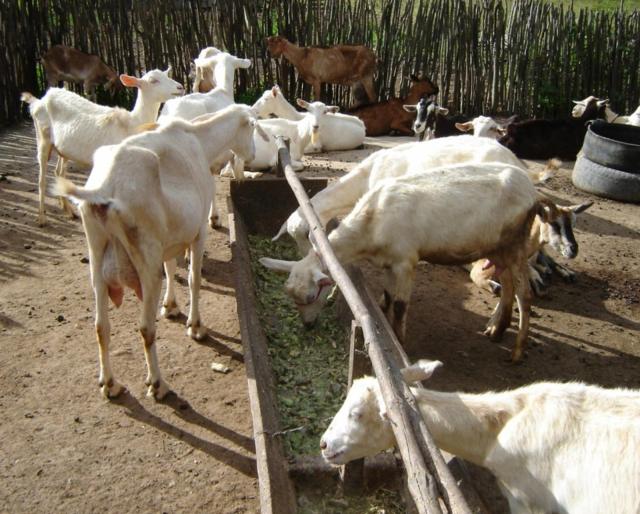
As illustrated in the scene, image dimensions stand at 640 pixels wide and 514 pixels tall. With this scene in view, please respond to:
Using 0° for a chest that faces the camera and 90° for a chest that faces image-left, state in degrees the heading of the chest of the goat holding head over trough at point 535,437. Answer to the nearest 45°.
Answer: approximately 90°

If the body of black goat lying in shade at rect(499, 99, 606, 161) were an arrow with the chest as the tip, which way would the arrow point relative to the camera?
to the viewer's right

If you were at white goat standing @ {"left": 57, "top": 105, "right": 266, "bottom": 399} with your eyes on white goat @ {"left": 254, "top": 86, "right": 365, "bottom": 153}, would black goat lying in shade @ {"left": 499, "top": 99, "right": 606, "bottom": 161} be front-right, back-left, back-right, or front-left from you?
front-right

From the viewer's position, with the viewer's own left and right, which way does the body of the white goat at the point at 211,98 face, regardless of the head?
facing away from the viewer and to the right of the viewer

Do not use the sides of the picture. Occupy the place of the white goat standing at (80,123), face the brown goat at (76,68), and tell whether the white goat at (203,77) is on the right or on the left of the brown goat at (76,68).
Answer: right

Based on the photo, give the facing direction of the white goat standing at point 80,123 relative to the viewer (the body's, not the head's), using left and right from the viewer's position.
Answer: facing to the right of the viewer

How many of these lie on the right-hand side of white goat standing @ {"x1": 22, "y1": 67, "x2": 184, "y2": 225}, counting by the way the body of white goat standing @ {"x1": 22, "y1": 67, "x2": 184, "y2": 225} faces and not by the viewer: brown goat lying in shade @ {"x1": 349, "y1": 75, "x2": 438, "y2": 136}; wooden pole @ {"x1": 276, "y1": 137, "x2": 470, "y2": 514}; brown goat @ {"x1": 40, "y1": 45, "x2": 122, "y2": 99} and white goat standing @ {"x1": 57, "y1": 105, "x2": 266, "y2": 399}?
2

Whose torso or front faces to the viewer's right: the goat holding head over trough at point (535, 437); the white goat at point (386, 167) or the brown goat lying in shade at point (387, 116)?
the brown goat lying in shade

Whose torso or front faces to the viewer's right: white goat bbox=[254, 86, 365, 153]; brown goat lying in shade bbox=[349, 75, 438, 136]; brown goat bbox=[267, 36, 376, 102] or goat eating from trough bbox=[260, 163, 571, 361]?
the brown goat lying in shade

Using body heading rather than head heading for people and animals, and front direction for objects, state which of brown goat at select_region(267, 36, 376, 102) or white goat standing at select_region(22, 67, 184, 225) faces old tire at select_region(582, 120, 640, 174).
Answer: the white goat standing

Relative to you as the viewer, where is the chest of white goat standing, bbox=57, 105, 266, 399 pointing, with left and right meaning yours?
facing away from the viewer and to the right of the viewer

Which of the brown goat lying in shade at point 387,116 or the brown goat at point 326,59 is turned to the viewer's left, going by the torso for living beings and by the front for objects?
the brown goat

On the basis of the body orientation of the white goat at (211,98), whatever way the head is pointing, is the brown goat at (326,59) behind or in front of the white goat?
in front

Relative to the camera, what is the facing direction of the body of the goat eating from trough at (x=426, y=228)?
to the viewer's left

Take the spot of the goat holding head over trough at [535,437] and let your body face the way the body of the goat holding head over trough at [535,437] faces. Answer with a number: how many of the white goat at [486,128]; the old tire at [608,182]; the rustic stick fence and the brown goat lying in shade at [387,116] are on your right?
4

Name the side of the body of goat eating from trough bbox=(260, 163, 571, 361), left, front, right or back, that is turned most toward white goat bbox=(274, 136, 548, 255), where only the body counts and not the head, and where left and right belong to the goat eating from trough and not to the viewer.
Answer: right

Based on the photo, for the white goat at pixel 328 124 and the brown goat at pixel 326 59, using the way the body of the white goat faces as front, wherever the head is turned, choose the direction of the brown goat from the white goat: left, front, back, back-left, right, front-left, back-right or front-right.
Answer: right

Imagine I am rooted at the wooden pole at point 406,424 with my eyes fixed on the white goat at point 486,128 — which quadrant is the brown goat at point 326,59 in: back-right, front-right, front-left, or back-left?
front-left

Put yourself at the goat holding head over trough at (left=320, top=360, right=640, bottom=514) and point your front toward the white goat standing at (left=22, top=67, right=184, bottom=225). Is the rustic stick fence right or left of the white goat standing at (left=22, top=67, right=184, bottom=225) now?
right

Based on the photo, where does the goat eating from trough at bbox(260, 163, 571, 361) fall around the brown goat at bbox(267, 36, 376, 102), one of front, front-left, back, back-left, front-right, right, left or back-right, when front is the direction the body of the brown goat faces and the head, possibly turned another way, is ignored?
left

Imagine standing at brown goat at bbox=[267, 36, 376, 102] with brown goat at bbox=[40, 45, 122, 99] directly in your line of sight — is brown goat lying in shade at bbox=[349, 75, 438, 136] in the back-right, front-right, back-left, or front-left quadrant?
back-left

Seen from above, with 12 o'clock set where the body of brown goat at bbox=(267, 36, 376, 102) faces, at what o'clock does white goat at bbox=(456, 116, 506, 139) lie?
The white goat is roughly at 8 o'clock from the brown goat.
